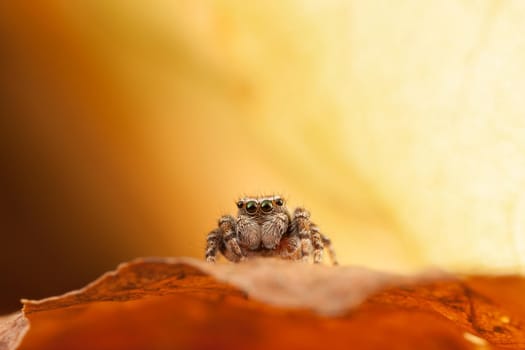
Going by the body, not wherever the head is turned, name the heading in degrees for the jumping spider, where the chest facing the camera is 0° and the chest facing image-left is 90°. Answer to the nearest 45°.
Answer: approximately 0°
